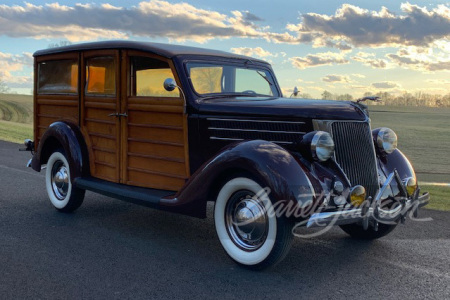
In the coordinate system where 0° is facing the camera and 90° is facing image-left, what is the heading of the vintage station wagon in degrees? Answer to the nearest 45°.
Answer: approximately 315°
